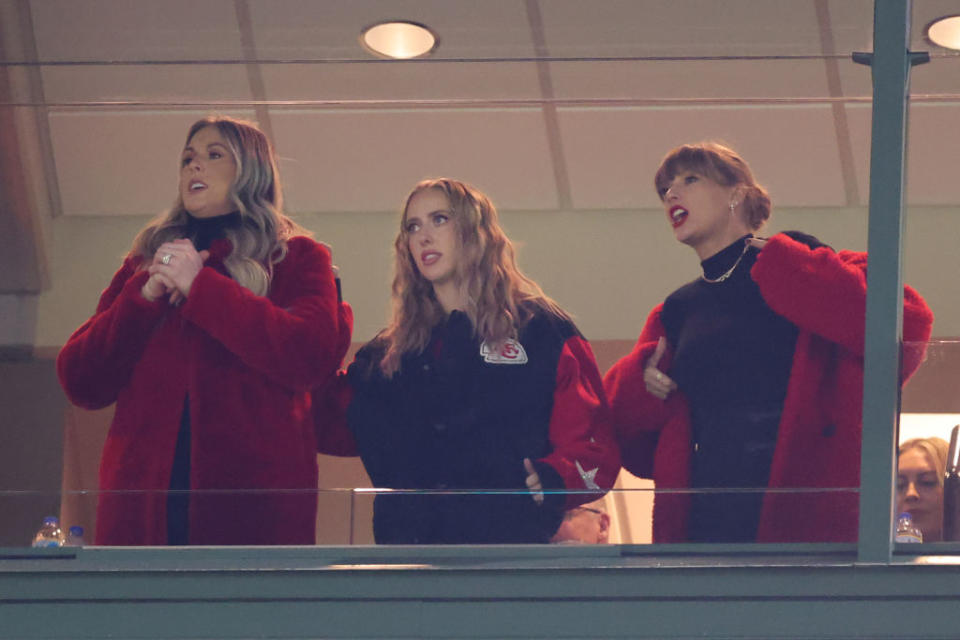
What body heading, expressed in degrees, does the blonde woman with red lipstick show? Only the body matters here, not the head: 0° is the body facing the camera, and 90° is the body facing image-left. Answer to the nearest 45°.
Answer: approximately 45°

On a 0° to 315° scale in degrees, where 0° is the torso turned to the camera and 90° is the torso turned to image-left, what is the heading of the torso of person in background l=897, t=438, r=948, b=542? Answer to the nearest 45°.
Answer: approximately 45°

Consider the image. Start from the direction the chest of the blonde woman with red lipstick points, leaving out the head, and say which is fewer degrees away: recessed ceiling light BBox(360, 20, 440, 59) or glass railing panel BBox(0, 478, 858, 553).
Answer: the glass railing panel

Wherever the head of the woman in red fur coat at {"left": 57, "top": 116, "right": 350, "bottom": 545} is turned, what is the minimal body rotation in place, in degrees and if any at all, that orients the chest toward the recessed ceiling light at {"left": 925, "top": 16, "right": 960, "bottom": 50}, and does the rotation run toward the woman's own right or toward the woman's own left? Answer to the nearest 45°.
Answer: approximately 90° to the woman's own left

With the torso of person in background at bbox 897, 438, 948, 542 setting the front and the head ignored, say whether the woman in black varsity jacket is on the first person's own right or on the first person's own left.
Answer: on the first person's own right

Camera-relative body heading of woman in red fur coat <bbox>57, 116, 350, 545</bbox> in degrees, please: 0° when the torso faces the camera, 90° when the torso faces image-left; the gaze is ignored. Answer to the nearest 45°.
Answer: approximately 45°

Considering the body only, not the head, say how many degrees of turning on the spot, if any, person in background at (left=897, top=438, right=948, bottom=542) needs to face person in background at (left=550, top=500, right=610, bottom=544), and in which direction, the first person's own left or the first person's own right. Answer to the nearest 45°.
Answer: approximately 45° to the first person's own right
